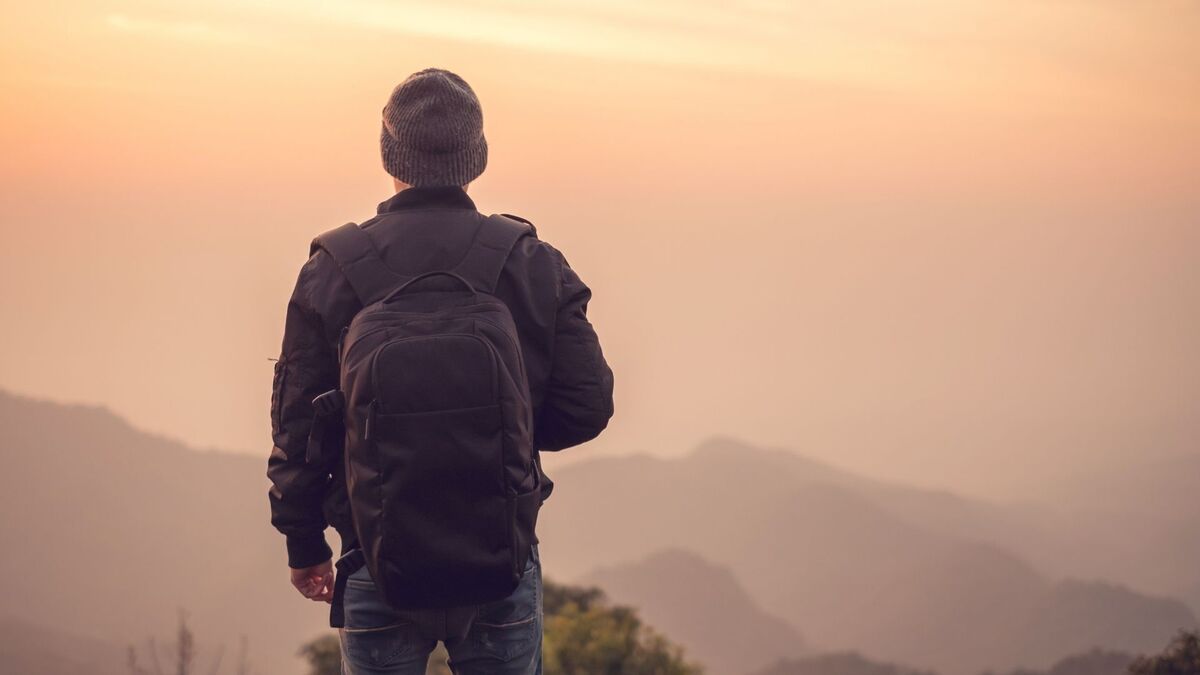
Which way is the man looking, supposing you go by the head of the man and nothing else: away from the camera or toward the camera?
away from the camera

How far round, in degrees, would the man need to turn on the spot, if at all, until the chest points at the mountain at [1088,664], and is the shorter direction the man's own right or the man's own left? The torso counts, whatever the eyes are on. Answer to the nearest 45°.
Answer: approximately 45° to the man's own right

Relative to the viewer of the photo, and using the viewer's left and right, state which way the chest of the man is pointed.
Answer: facing away from the viewer

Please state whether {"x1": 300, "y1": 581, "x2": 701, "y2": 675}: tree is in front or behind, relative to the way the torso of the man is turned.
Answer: in front

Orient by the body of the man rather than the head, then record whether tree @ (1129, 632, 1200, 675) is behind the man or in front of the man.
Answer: in front

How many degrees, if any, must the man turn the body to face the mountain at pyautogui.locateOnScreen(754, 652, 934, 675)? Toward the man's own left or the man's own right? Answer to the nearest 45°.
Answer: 0° — they already face it
